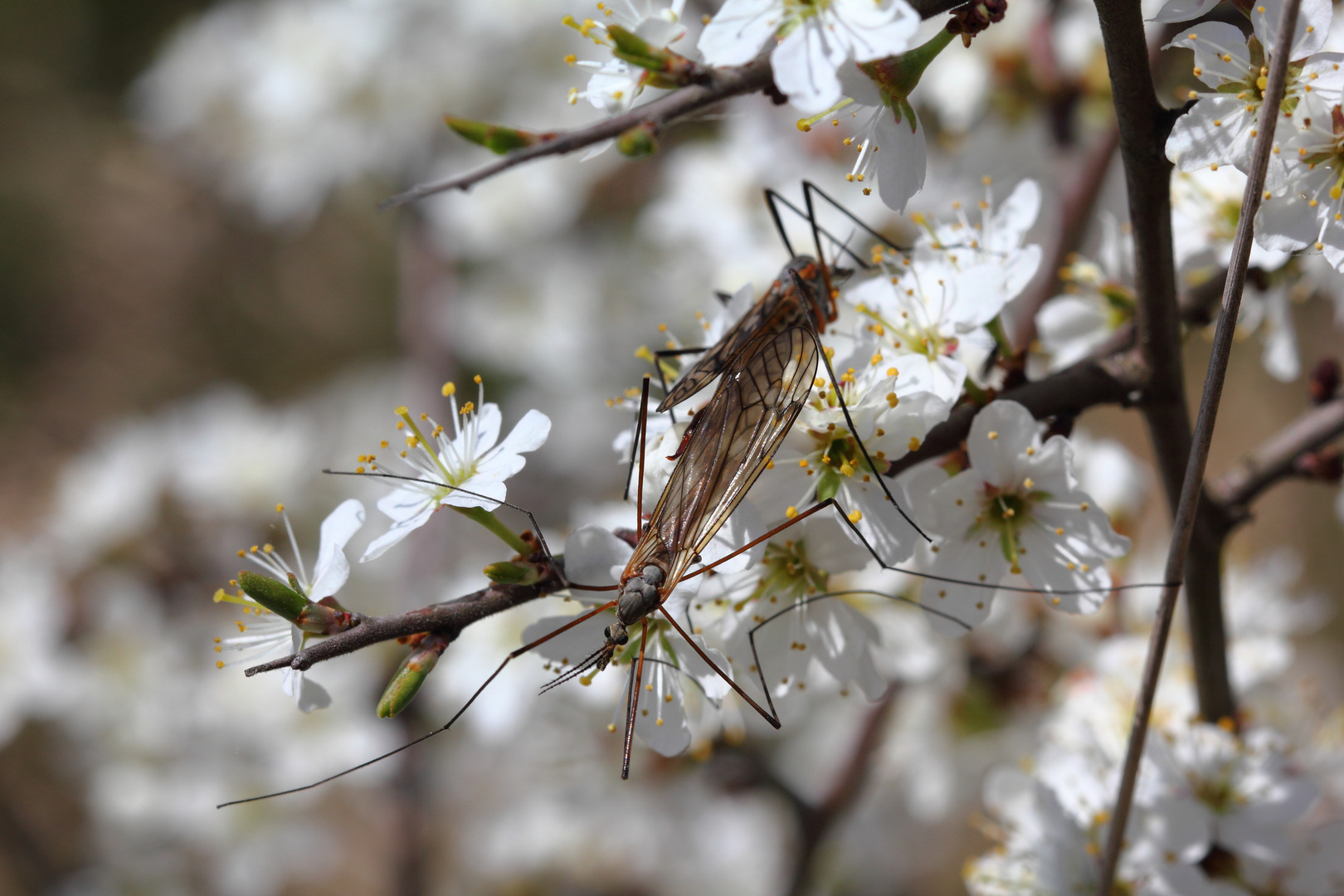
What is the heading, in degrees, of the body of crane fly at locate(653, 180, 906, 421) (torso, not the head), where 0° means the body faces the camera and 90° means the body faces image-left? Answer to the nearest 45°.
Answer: approximately 270°

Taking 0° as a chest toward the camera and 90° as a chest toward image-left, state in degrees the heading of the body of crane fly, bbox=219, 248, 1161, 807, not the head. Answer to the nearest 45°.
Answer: approximately 45°

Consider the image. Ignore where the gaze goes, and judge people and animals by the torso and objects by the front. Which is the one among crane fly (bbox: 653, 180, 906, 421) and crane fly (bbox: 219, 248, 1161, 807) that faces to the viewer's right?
crane fly (bbox: 653, 180, 906, 421)

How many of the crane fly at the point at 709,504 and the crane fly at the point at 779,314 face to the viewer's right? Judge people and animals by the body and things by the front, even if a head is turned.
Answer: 1
